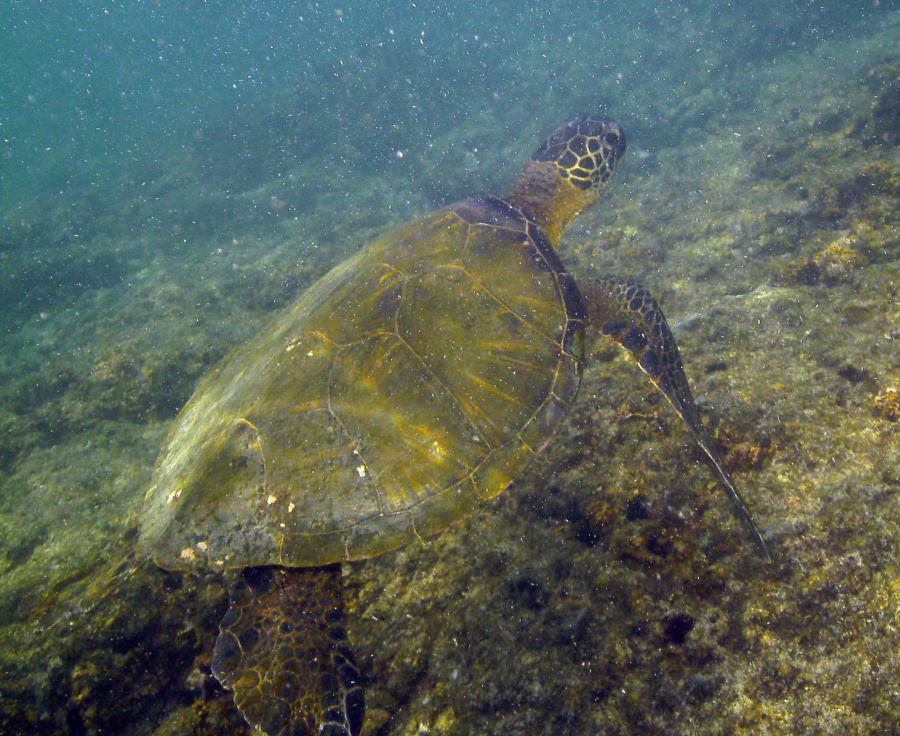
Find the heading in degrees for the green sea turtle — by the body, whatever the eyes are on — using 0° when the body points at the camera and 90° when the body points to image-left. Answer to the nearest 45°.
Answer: approximately 225°
